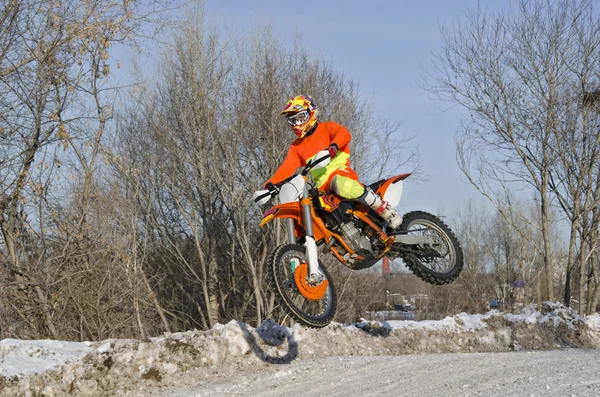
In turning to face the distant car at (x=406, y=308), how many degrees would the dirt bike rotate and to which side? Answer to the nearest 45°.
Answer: approximately 135° to its right

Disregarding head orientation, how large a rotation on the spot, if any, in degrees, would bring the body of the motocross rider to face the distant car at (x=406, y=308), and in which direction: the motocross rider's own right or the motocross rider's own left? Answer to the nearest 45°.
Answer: approximately 135° to the motocross rider's own right

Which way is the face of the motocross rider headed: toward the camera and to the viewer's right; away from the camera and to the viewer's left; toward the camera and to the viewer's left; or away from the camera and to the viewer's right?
toward the camera and to the viewer's left

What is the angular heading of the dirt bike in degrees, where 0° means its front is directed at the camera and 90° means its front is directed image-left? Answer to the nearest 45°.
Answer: approximately 45°

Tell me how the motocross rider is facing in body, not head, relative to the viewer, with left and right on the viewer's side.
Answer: facing the viewer and to the left of the viewer
